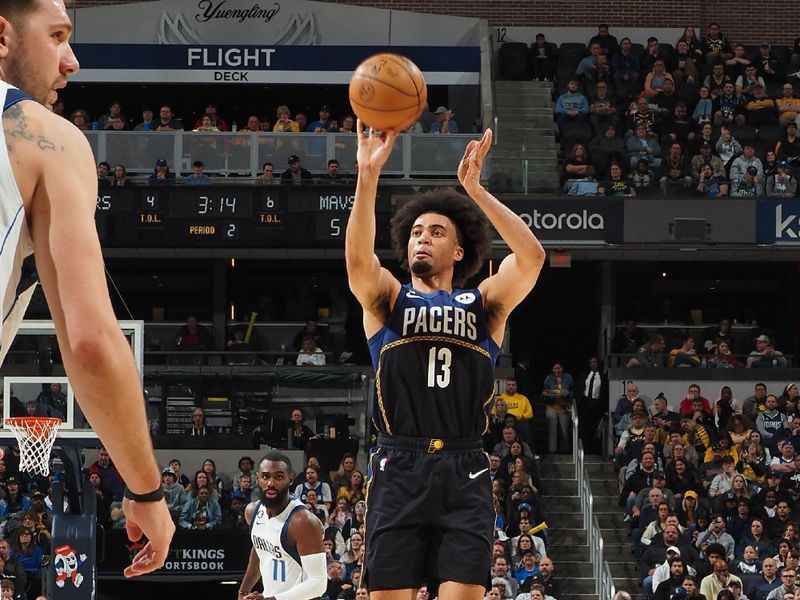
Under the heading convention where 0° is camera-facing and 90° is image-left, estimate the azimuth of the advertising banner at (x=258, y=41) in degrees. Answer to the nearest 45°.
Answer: approximately 0°

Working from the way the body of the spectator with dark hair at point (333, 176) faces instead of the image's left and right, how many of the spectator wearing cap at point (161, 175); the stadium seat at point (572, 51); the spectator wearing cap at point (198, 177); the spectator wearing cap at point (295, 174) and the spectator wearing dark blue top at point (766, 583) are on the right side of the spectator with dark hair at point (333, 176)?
3

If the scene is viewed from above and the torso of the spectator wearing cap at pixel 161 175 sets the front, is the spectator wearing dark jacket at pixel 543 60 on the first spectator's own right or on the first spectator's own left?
on the first spectator's own left

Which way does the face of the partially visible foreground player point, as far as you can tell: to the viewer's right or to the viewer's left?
to the viewer's right

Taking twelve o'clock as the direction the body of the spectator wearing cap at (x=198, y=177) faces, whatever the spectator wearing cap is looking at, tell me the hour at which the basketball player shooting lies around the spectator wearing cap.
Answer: The basketball player shooting is roughly at 12 o'clock from the spectator wearing cap.

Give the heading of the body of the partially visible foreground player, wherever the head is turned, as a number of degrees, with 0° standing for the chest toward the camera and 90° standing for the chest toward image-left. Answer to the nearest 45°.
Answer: approximately 225°
